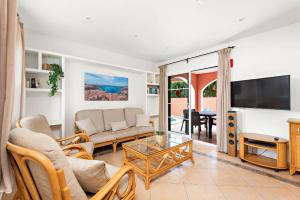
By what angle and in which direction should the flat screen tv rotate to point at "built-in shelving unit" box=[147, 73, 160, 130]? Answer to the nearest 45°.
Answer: approximately 45° to its right

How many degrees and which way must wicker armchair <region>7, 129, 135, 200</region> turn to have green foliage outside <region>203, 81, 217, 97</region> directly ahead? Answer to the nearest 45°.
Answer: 0° — it already faces it

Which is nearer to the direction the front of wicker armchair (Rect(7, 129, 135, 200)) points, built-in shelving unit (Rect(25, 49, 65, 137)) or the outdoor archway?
the outdoor archway

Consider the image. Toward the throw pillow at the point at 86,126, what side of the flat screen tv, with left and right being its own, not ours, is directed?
front

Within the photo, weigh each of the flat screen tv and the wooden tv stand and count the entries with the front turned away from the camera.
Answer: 0

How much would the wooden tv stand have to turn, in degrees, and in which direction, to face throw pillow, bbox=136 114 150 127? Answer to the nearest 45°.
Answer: approximately 45° to its right

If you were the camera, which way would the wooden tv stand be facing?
facing the viewer and to the left of the viewer

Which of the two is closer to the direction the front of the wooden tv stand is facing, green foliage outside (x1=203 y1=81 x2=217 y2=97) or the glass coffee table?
the glass coffee table

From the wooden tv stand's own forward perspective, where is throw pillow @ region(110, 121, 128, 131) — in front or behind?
in front

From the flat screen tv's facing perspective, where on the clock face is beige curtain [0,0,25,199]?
The beige curtain is roughly at 11 o'clock from the flat screen tv.

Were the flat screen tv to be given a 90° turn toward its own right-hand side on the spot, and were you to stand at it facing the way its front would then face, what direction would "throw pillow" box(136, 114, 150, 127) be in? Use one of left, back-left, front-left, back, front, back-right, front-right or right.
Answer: front-left

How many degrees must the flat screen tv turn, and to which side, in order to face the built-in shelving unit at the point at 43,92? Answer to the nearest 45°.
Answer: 0° — it already faces it

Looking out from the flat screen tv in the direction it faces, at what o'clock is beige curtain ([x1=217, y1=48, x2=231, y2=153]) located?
The beige curtain is roughly at 2 o'clock from the flat screen tv.

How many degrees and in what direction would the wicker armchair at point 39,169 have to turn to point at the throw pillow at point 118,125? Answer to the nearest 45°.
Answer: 0° — it already faces it

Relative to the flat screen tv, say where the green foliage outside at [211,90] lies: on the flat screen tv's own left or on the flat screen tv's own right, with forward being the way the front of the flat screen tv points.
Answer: on the flat screen tv's own right

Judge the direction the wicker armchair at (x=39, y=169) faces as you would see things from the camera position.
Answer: facing away from the viewer and to the right of the viewer
